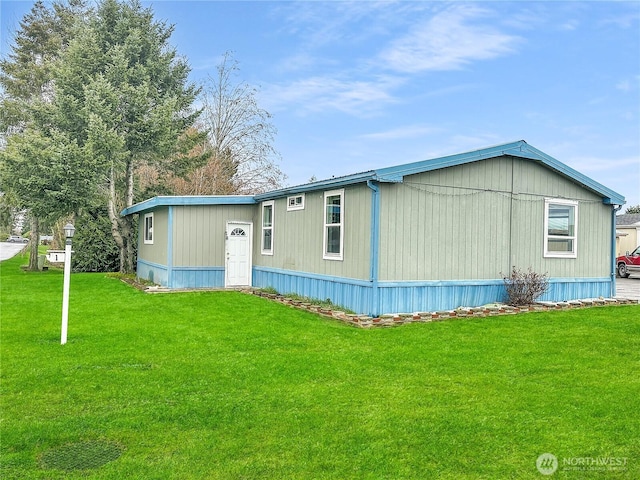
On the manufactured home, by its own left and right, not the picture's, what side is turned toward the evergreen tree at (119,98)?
right

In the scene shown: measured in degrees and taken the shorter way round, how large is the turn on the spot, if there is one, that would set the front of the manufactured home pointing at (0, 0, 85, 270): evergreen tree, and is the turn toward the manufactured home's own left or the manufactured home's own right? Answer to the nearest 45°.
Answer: approximately 90° to the manufactured home's own right

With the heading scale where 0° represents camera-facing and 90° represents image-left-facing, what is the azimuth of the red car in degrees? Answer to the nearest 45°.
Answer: approximately 45°

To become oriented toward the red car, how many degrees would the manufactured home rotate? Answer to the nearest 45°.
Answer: approximately 90° to its left
